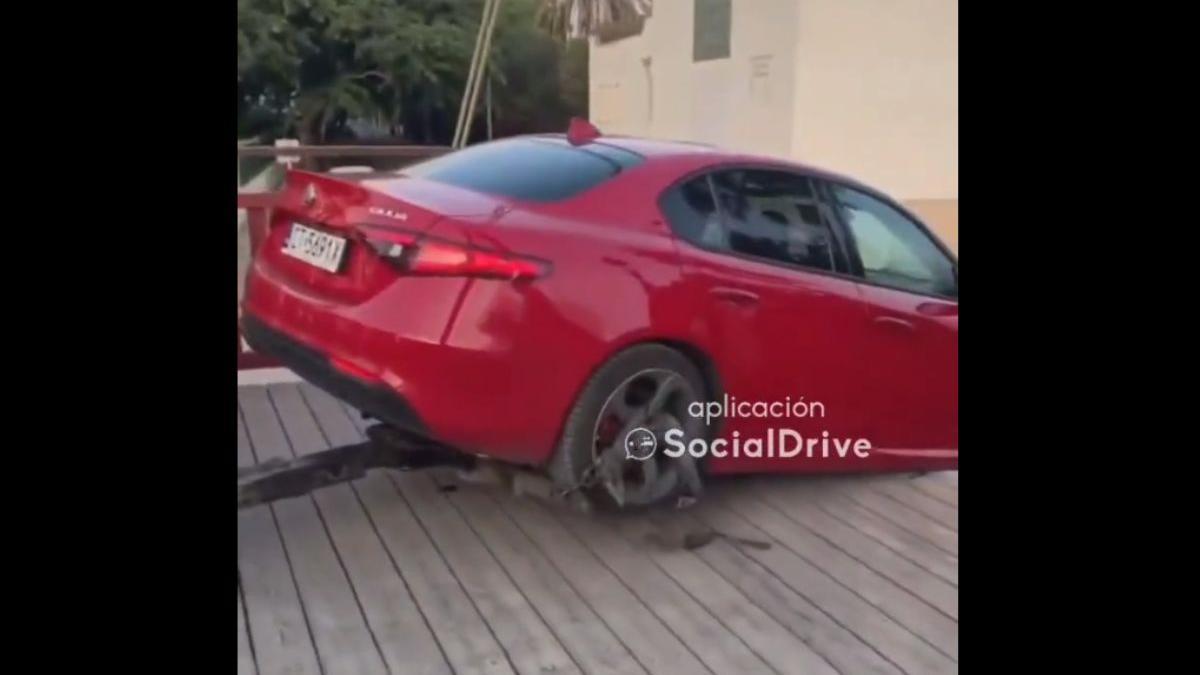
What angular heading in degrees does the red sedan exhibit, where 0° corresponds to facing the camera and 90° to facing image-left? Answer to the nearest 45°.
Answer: approximately 225°
